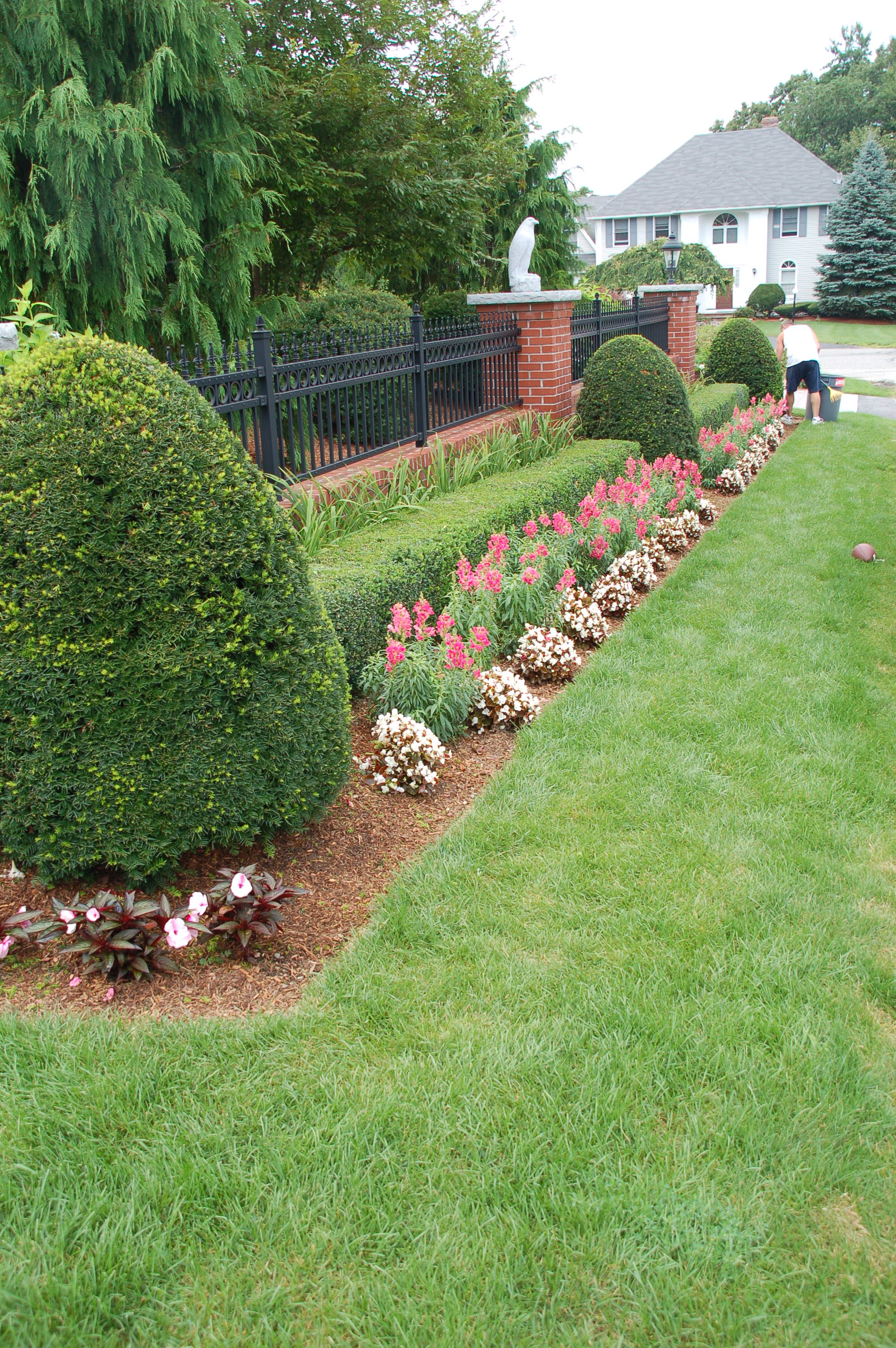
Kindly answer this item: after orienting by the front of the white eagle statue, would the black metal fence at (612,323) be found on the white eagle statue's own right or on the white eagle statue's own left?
on the white eagle statue's own left

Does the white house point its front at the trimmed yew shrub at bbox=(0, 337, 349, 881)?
yes

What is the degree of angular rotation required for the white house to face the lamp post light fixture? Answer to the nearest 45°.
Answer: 0° — it already faces it

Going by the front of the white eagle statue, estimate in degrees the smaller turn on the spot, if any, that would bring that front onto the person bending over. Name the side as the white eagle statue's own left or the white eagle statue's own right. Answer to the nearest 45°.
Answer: approximately 45° to the white eagle statue's own left
